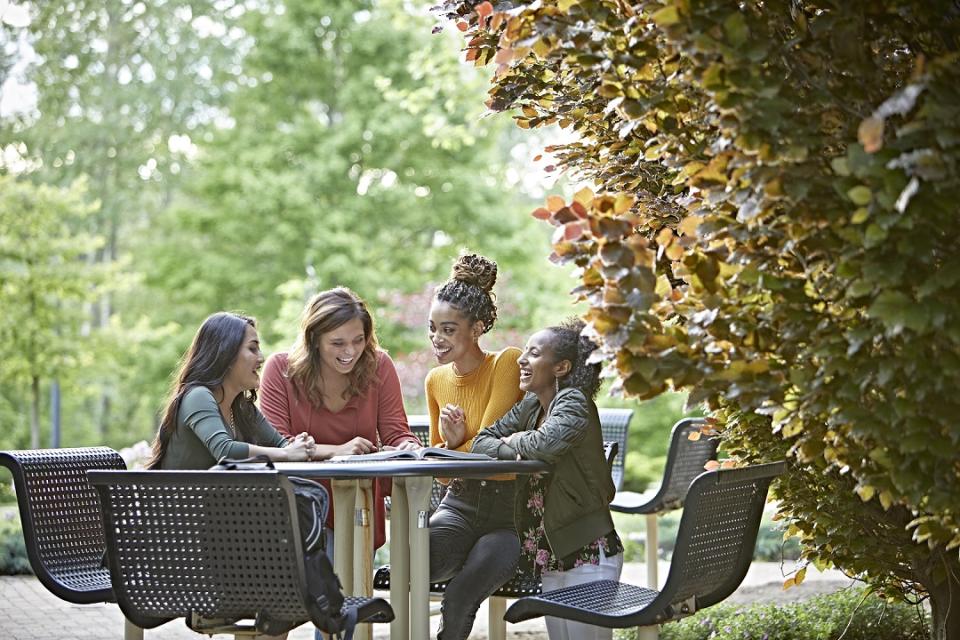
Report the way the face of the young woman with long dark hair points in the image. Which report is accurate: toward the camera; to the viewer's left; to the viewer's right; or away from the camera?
to the viewer's right

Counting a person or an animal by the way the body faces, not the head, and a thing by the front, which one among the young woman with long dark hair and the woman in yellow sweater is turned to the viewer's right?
the young woman with long dark hair

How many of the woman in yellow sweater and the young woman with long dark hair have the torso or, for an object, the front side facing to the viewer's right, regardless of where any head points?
1

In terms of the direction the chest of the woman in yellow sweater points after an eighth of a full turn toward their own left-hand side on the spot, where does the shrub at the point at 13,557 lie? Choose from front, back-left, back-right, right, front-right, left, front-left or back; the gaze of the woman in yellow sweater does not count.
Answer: back-right

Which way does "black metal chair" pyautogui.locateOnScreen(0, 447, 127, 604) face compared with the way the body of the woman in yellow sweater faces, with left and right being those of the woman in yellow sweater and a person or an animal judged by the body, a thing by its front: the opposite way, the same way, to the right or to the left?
to the left

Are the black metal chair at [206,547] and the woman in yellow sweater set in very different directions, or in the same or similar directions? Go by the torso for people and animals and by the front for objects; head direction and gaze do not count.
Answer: very different directions

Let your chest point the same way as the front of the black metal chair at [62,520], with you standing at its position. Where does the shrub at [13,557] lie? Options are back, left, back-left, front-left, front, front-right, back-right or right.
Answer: back-left

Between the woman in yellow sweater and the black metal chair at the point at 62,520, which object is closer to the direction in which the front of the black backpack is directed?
the woman in yellow sweater

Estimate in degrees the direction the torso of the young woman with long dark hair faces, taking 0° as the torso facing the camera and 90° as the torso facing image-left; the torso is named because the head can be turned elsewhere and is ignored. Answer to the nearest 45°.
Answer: approximately 270°

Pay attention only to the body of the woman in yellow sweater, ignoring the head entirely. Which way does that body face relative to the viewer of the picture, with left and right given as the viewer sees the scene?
facing the viewer and to the left of the viewer

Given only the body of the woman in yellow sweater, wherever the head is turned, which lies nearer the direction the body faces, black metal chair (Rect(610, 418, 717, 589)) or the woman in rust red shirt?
the woman in rust red shirt
